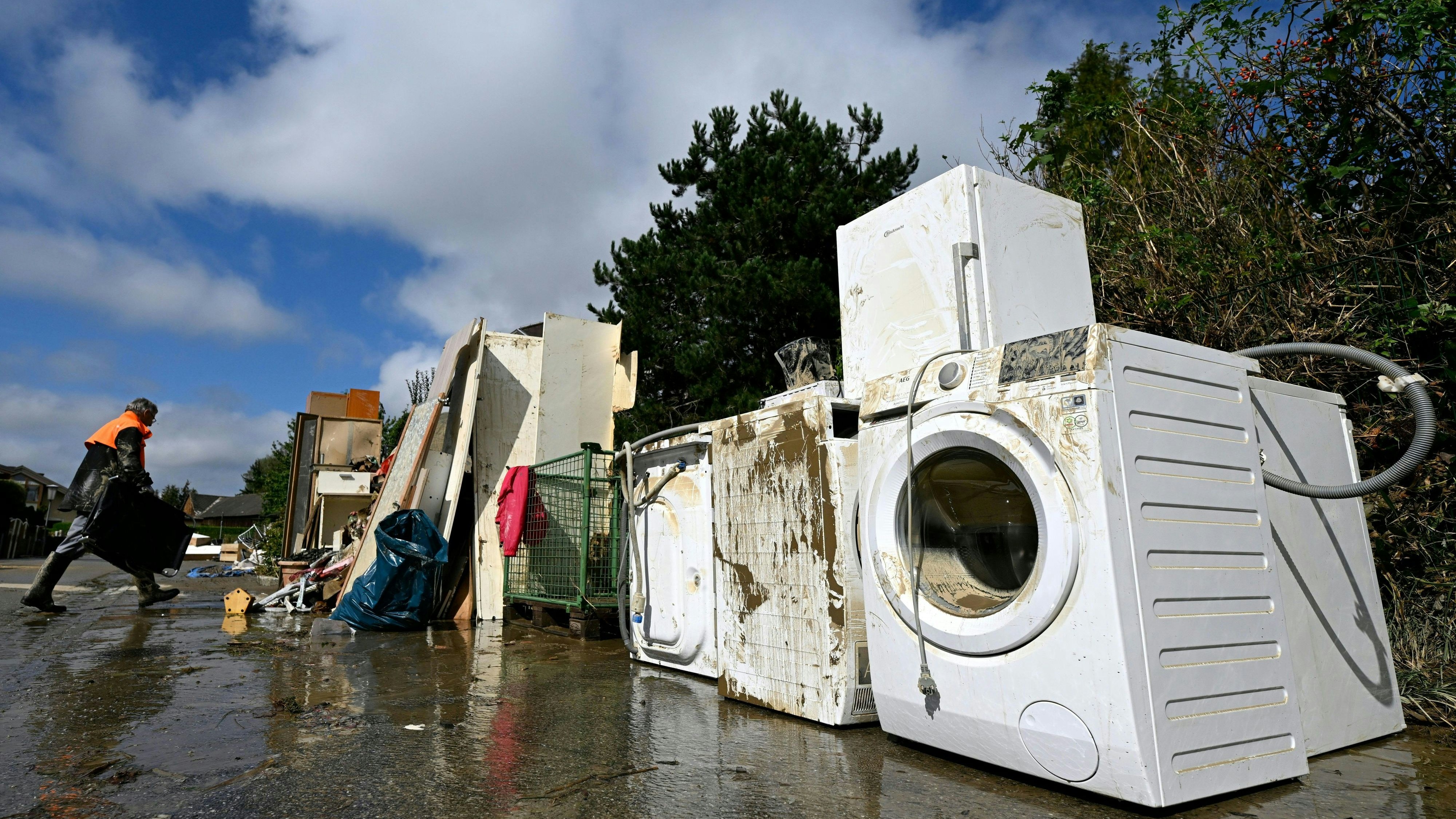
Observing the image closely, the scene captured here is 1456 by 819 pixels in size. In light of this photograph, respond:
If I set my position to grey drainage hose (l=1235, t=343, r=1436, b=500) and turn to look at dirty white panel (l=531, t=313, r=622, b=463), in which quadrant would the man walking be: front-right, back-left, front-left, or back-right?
front-left

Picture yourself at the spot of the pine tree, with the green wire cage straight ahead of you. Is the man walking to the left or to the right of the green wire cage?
right

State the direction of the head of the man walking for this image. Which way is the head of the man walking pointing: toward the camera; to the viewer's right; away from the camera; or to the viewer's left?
to the viewer's right

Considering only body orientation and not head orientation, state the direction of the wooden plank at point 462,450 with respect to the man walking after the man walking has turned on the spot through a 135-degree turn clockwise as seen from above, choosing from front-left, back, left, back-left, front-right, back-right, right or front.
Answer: left

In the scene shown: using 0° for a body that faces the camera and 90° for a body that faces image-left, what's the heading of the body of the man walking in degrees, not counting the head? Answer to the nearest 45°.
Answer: approximately 270°

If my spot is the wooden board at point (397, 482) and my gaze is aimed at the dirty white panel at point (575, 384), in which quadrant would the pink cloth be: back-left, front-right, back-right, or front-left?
front-right

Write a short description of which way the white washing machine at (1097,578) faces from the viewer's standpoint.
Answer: facing the viewer and to the left of the viewer
